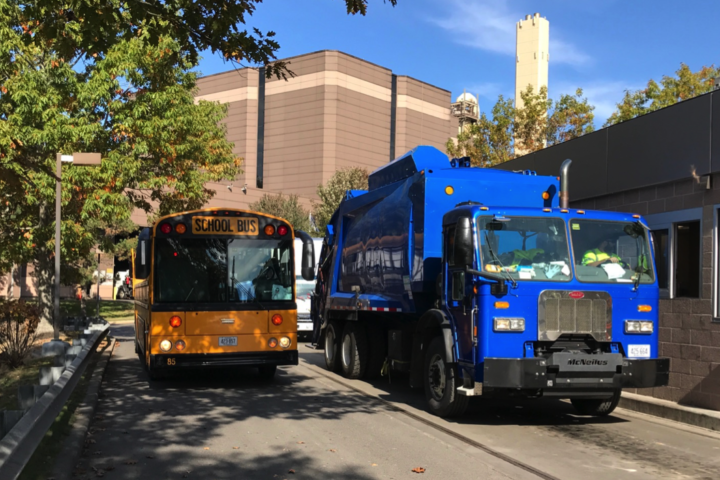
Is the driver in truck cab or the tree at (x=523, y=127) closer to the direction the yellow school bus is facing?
the driver in truck cab

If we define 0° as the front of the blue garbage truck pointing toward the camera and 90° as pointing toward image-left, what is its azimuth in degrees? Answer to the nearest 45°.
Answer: approximately 315°

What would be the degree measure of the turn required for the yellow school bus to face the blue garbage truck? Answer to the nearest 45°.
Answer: approximately 45° to its left

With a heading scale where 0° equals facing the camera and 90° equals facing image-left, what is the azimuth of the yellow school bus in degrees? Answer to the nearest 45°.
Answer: approximately 0°

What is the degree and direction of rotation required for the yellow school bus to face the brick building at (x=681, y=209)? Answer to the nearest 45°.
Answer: approximately 90° to its left

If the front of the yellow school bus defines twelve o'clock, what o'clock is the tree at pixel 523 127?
The tree is roughly at 7 o'clock from the yellow school bus.

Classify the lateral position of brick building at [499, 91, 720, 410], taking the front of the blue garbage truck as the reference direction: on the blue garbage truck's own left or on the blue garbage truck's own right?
on the blue garbage truck's own left

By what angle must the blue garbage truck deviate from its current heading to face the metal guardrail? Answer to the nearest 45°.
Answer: approximately 90° to its right

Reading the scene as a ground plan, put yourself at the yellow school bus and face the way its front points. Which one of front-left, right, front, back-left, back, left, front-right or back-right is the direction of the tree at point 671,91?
back-left

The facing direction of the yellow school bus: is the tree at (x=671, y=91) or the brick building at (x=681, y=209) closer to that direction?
the brick building
